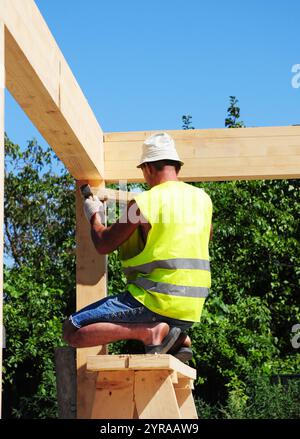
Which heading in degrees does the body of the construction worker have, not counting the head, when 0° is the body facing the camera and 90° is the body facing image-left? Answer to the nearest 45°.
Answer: approximately 135°

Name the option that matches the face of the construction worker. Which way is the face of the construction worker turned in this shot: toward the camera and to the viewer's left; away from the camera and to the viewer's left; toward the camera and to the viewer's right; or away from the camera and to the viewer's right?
away from the camera and to the viewer's left

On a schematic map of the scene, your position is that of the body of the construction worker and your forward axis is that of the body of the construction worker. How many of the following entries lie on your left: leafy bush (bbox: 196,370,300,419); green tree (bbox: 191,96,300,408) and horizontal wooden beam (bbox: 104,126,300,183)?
0

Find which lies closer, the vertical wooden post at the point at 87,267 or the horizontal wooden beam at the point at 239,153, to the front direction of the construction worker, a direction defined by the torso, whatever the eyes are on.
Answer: the vertical wooden post

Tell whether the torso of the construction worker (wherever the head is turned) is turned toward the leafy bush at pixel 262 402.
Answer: no

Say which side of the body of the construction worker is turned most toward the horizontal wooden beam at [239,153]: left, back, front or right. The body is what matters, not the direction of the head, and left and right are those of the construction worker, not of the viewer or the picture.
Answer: right

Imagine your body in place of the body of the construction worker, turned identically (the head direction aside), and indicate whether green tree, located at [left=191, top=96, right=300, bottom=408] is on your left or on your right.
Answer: on your right

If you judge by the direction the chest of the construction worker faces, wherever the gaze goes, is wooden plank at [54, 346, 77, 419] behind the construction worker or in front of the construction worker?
in front
